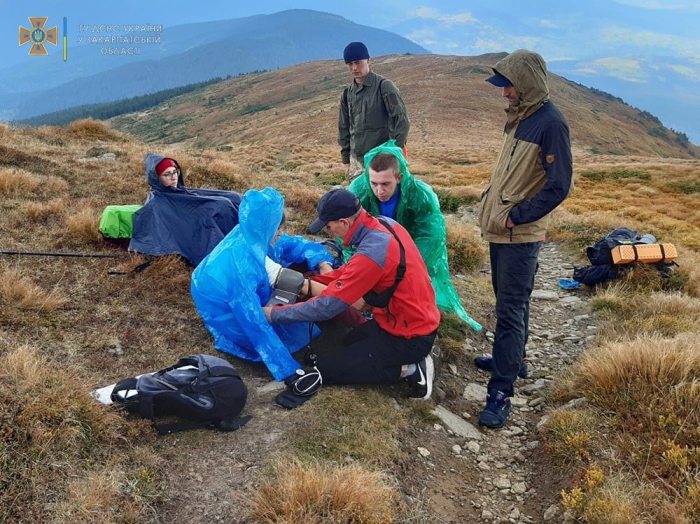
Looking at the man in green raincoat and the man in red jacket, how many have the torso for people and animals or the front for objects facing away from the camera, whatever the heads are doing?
0

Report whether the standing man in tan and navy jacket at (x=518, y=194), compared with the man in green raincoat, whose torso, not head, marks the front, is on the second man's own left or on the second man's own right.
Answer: on the second man's own left

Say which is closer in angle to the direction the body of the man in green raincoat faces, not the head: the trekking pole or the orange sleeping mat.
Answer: the trekking pole

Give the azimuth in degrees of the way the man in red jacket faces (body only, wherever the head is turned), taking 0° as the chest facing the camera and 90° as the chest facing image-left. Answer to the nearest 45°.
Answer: approximately 90°

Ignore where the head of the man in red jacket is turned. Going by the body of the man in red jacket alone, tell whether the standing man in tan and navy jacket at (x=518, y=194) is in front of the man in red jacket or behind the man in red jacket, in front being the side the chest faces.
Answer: behind

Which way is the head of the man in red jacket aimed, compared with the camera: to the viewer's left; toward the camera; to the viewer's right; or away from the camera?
to the viewer's left

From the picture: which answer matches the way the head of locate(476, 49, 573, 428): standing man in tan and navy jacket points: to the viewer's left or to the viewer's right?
to the viewer's left

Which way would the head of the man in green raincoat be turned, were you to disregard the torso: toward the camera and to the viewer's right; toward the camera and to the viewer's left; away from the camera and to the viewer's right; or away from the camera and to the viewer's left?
toward the camera and to the viewer's left

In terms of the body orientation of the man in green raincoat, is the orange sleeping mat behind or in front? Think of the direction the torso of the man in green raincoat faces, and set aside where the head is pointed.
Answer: behind

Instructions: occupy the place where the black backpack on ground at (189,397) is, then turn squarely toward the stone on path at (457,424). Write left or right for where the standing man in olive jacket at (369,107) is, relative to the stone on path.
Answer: left

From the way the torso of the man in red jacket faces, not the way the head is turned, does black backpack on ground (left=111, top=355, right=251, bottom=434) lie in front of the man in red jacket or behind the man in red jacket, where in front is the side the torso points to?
in front

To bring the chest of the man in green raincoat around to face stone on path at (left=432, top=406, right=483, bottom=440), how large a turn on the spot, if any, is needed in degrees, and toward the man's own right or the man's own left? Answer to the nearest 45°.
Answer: approximately 45° to the man's own left

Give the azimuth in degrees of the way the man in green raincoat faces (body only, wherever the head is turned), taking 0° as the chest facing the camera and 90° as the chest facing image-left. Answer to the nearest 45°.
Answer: approximately 45°
